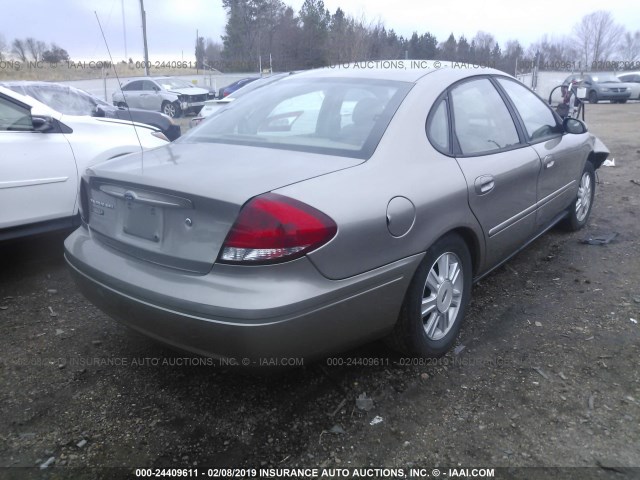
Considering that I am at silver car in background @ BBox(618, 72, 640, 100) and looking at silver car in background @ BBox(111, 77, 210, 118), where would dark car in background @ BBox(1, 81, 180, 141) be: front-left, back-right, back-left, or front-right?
front-left

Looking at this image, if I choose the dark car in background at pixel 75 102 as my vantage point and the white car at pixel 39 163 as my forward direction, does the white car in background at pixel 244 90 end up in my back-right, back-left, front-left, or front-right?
back-left

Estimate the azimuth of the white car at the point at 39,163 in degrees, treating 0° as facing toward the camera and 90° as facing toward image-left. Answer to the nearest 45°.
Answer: approximately 225°

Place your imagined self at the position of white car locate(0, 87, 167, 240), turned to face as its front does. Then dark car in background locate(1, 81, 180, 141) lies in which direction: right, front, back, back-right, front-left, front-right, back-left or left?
front-left

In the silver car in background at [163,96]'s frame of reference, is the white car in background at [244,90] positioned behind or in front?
in front

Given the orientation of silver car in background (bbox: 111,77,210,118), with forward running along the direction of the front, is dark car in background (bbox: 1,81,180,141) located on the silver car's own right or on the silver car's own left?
on the silver car's own right

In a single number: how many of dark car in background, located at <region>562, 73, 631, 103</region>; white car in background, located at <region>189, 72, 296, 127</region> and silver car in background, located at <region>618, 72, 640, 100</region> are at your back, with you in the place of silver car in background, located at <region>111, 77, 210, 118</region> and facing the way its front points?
0

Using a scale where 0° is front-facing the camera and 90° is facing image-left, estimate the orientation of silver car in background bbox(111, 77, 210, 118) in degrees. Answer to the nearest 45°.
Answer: approximately 315°
